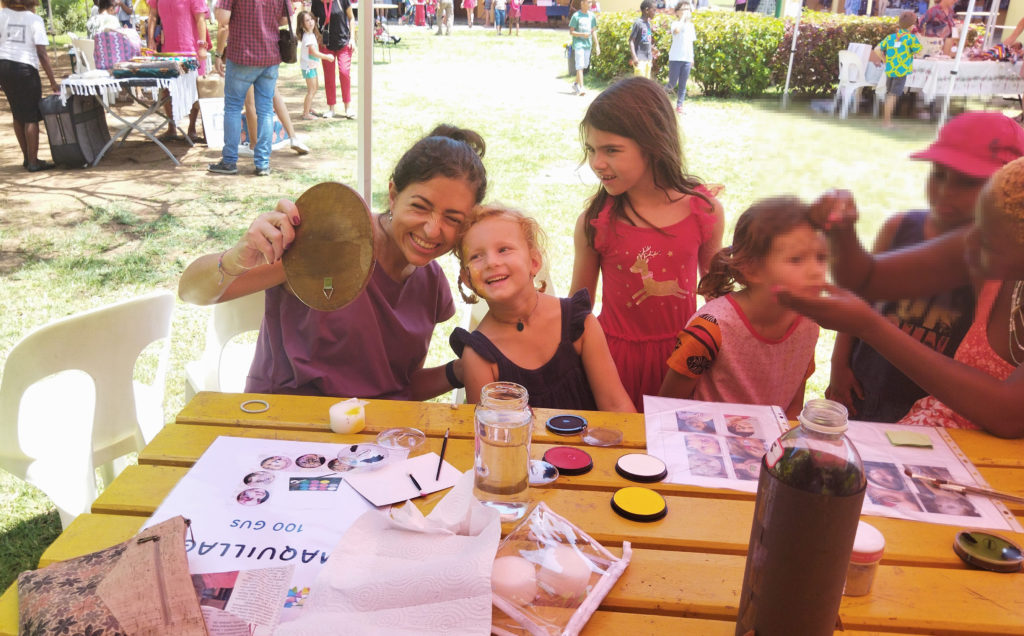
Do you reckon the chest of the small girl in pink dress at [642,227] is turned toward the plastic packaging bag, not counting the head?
yes

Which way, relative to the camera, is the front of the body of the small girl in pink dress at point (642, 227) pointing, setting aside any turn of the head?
toward the camera

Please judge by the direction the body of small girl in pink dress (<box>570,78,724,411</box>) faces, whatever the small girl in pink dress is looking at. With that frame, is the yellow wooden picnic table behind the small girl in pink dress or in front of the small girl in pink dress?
in front

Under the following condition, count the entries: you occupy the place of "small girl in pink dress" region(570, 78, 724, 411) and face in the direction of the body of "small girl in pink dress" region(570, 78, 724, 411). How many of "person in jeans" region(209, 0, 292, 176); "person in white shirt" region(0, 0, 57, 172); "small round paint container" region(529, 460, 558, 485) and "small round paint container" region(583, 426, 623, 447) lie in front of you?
2

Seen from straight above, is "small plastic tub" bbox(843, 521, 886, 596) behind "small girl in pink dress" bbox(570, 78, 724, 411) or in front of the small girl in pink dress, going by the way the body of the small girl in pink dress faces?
in front

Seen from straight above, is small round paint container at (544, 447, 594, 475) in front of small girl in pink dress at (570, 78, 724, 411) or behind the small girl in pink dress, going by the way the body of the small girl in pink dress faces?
in front

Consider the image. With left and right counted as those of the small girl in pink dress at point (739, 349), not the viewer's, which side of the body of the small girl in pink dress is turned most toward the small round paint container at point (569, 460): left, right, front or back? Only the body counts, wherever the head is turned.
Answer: right

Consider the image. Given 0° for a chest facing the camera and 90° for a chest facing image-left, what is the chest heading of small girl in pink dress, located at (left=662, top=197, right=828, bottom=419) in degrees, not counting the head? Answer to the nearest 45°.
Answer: approximately 315°

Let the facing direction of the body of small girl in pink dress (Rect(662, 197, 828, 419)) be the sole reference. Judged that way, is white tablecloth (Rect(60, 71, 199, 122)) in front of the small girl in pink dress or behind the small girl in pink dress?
behind
